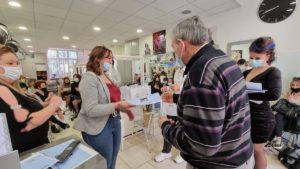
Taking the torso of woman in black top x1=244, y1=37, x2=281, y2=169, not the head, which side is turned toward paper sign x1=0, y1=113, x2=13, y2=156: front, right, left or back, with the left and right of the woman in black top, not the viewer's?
front

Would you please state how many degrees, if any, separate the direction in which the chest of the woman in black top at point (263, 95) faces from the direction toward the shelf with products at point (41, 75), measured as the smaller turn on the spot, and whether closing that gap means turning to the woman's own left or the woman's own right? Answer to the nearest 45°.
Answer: approximately 45° to the woman's own right

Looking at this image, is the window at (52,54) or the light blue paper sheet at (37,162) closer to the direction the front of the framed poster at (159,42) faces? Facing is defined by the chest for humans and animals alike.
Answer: the light blue paper sheet

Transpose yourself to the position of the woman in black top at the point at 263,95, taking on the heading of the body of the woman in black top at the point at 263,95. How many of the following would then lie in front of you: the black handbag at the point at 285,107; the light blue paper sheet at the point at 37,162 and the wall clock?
1

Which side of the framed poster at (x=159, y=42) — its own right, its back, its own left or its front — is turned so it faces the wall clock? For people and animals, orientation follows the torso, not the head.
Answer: left

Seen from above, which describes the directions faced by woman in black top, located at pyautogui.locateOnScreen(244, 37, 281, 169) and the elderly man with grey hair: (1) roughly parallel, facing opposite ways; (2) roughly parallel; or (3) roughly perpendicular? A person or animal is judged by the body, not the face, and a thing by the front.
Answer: roughly perpendicular

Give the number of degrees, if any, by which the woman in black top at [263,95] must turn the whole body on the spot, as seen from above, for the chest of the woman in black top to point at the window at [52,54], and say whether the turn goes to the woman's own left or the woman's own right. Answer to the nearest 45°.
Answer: approximately 45° to the woman's own right

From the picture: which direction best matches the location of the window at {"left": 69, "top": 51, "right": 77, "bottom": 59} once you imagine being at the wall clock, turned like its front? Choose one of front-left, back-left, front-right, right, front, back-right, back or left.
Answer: front-right

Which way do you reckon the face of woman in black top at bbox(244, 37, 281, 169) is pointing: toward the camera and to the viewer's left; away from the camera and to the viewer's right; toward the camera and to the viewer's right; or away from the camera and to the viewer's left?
toward the camera and to the viewer's left

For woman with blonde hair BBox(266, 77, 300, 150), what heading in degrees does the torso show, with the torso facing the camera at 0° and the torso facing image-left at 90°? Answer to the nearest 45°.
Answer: approximately 45°

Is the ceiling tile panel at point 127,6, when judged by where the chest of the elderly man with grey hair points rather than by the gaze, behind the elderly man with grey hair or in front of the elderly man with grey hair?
in front

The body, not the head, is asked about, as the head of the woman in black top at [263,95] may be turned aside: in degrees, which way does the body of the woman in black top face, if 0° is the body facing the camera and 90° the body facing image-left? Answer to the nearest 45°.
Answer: approximately 45°

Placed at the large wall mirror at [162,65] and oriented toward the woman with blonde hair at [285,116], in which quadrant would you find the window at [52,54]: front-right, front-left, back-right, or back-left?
back-right
